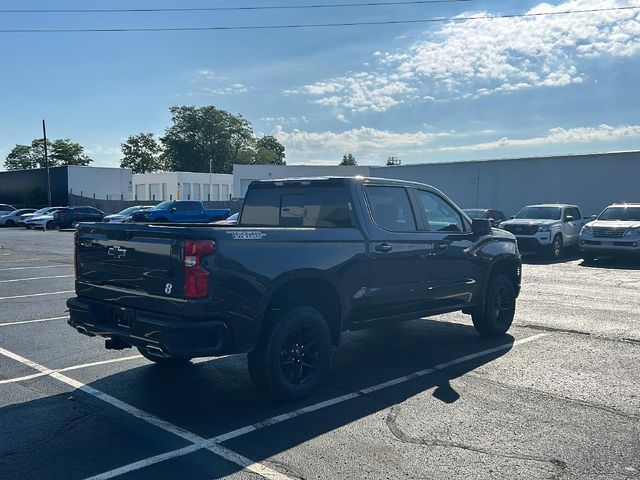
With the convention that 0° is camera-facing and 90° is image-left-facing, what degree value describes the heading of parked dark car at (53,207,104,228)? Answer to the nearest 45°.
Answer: approximately 45°

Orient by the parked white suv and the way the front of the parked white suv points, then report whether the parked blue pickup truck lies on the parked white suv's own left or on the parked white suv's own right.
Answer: on the parked white suv's own right

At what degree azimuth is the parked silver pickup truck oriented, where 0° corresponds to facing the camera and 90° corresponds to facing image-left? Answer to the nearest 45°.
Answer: approximately 45°

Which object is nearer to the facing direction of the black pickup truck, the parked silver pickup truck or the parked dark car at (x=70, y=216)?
the parked silver pickup truck

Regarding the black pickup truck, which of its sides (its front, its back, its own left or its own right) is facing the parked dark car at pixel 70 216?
left

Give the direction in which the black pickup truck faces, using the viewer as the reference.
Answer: facing away from the viewer and to the right of the viewer

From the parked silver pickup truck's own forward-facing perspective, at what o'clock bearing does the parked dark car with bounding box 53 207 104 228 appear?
The parked dark car is roughly at 2 o'clock from the parked silver pickup truck.

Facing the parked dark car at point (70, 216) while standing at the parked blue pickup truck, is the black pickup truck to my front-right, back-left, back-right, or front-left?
back-left

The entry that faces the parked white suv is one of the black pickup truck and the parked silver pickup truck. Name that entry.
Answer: the black pickup truck

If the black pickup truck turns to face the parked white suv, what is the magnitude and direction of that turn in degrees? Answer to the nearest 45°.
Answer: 0° — it already faces it
